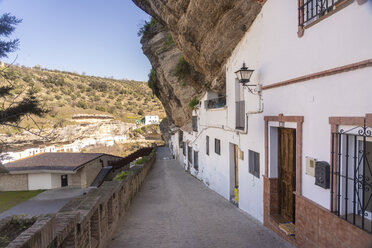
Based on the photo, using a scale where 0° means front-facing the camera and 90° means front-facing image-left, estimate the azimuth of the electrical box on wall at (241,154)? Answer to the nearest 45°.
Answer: approximately 45°

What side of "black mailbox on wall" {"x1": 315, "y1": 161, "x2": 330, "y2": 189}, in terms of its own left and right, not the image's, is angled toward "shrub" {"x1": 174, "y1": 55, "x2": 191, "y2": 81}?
right

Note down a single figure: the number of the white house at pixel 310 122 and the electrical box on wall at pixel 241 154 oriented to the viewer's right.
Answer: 0

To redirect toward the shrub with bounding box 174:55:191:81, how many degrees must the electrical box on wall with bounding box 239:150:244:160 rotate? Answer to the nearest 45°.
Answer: approximately 90° to its right

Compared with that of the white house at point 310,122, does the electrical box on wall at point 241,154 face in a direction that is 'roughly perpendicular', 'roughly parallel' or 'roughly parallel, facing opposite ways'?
roughly parallel

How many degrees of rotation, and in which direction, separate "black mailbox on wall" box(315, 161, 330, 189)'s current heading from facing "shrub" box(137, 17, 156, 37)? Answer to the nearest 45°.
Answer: approximately 90° to its right

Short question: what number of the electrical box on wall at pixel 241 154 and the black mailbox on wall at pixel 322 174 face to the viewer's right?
0

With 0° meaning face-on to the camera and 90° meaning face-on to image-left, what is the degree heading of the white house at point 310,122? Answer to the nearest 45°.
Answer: approximately 45°

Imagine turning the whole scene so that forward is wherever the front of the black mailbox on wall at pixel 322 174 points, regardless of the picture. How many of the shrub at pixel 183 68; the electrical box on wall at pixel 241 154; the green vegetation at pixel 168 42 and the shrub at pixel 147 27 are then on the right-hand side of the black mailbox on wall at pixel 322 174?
4

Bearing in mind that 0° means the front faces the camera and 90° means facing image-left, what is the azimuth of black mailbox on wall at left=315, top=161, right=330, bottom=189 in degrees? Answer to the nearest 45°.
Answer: approximately 45°

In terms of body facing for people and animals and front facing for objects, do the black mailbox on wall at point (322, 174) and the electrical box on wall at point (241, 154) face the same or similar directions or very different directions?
same or similar directions

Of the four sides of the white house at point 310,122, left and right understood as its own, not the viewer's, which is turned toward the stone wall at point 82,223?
front

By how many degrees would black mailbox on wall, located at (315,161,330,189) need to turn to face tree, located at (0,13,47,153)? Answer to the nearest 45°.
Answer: approximately 45° to its right

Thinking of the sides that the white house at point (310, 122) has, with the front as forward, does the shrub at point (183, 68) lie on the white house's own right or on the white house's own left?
on the white house's own right
